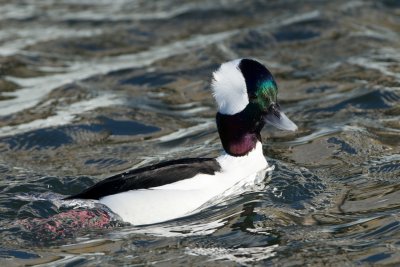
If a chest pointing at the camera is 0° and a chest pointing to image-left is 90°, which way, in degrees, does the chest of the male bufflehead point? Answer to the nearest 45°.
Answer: approximately 270°
